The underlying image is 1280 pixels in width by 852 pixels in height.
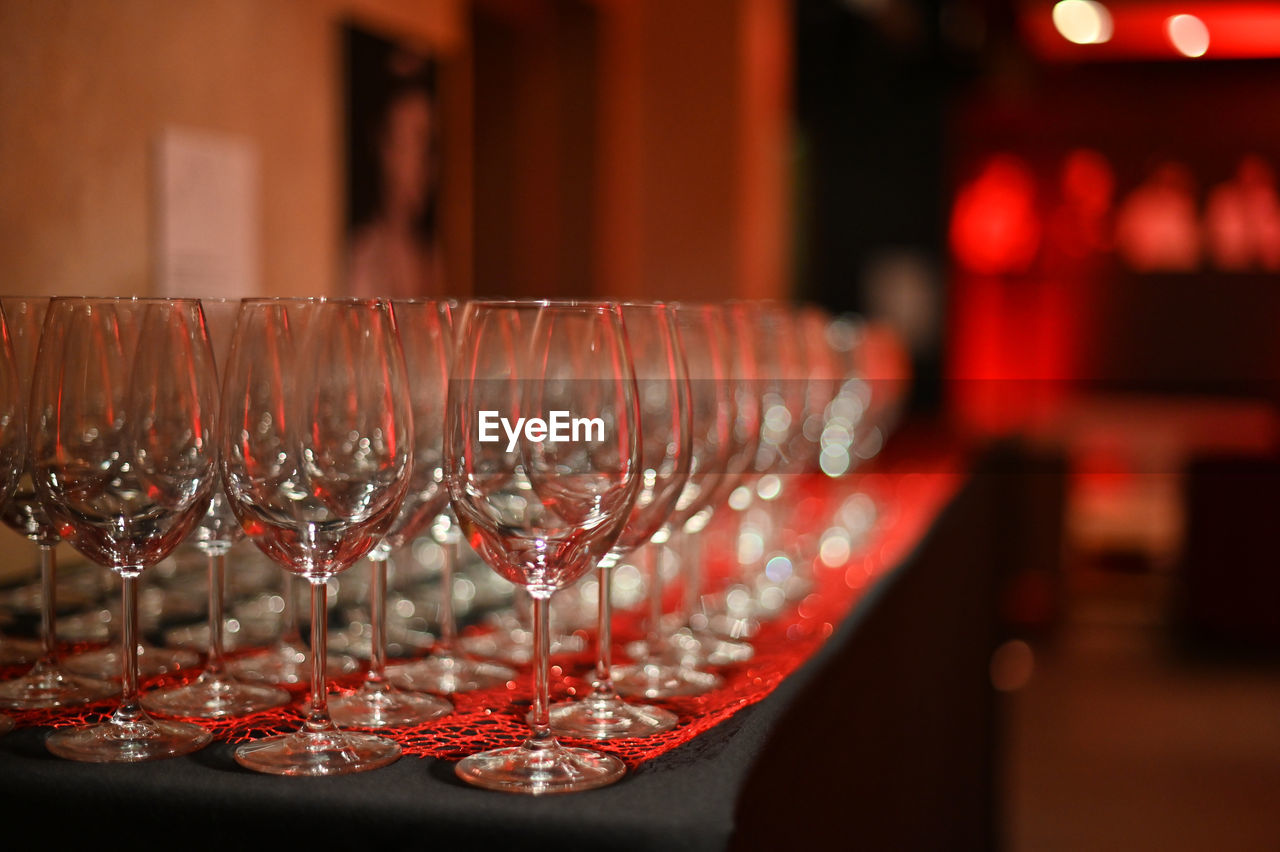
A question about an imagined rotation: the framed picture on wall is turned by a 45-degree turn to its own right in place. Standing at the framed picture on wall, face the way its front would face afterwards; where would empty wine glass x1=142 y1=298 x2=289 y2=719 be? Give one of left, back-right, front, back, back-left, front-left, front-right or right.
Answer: front

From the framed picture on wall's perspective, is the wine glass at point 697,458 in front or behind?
in front

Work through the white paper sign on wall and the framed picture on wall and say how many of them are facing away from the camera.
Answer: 0

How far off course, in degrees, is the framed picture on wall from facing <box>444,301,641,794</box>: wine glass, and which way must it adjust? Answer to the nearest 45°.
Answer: approximately 45° to its right

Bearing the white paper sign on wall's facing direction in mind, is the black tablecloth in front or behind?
in front

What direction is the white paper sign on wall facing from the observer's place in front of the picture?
facing the viewer and to the right of the viewer

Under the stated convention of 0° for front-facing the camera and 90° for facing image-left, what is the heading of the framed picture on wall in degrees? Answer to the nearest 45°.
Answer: approximately 315°

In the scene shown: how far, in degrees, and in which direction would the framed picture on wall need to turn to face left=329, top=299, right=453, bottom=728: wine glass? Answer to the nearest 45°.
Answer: approximately 45° to its right

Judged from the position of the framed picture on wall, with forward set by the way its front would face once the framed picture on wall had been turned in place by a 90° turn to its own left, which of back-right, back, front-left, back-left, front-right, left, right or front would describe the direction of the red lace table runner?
back-right

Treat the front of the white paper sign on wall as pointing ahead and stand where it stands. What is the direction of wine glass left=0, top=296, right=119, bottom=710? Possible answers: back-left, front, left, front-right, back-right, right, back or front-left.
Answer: front-right

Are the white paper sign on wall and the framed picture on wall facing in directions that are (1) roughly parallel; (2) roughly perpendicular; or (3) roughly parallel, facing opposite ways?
roughly parallel

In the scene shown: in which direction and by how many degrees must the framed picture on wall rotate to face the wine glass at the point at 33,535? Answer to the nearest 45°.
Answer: approximately 45° to its right
